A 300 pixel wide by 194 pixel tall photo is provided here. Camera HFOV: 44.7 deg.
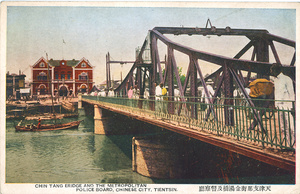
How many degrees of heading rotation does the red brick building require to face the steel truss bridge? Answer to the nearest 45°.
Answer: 0° — it already faces it

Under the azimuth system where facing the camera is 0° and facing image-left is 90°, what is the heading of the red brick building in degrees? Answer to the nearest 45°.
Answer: approximately 0°
